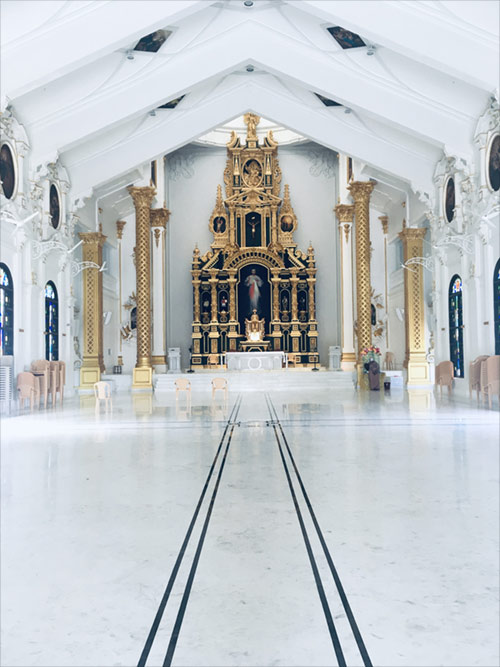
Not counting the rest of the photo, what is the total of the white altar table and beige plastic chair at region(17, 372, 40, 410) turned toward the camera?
1

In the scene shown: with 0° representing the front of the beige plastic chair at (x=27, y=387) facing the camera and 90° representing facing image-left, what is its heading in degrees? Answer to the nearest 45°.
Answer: approximately 225°

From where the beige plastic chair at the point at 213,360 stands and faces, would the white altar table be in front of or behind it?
in front

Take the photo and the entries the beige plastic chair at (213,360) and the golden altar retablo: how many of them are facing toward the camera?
2

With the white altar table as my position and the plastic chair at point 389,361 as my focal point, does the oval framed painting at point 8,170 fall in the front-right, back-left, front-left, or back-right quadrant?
back-right

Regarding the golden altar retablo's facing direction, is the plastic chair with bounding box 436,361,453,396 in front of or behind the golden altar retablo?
in front

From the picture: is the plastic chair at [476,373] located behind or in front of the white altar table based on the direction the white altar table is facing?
in front

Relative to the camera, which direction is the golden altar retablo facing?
toward the camera

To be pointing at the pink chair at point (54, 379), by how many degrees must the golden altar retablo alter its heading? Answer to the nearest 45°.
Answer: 0° — it already faces it

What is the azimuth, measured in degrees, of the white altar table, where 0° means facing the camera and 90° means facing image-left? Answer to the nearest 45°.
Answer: approximately 0°

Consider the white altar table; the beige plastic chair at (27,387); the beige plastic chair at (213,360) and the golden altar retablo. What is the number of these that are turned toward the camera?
3
